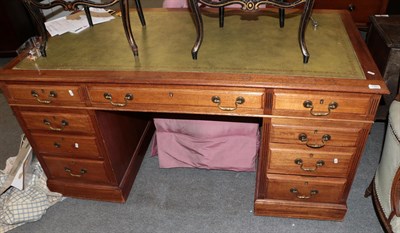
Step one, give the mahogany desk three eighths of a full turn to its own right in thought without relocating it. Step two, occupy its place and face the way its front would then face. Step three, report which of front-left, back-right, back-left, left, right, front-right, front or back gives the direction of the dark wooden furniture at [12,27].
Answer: front

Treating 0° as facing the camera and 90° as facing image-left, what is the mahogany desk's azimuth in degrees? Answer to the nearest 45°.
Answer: approximately 0°

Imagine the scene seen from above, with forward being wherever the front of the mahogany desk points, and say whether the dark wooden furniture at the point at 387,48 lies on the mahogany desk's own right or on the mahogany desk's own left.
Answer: on the mahogany desk's own left

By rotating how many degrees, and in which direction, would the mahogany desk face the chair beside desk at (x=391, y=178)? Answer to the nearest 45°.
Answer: approximately 45° to its left

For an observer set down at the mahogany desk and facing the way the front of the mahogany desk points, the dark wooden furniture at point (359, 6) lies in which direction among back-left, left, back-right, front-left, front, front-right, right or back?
back-left
